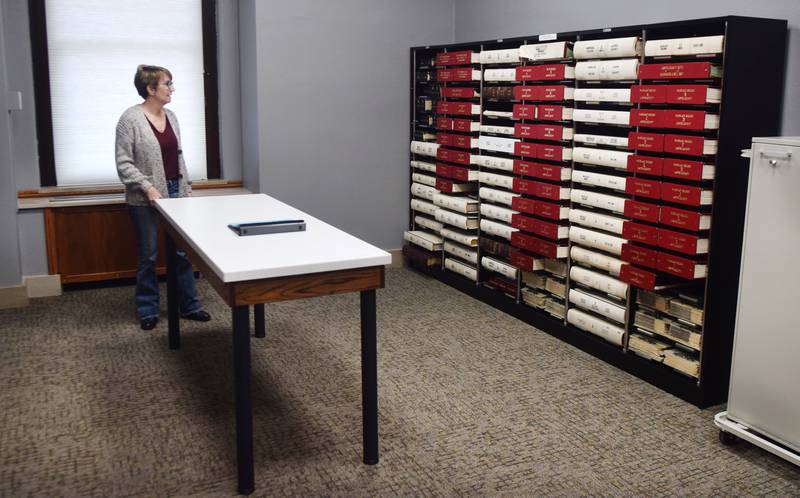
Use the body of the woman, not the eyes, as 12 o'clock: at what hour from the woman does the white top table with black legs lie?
The white top table with black legs is roughly at 1 o'clock from the woman.

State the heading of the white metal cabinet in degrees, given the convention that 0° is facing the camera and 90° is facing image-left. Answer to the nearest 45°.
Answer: approximately 45°

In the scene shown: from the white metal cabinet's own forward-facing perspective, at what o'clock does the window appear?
The window is roughly at 2 o'clock from the white metal cabinet.

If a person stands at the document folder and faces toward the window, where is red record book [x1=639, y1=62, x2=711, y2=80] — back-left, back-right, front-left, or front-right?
back-right

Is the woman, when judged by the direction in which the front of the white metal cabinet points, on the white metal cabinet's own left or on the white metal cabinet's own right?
on the white metal cabinet's own right

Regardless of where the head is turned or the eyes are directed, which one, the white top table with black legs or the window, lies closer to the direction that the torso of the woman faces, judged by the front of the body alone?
the white top table with black legs

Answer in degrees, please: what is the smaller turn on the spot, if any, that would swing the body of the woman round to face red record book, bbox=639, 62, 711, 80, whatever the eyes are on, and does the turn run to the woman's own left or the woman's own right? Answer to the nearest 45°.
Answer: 0° — they already face it

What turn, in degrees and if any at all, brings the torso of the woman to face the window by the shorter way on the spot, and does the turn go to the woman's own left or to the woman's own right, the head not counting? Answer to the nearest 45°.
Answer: approximately 135° to the woman's own left

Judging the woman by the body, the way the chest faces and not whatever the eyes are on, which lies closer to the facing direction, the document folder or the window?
the document folder

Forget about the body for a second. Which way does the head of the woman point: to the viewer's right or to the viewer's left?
to the viewer's right

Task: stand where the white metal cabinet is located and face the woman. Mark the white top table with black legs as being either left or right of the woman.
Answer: left

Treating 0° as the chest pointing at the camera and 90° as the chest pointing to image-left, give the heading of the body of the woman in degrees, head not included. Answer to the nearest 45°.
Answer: approximately 315°
